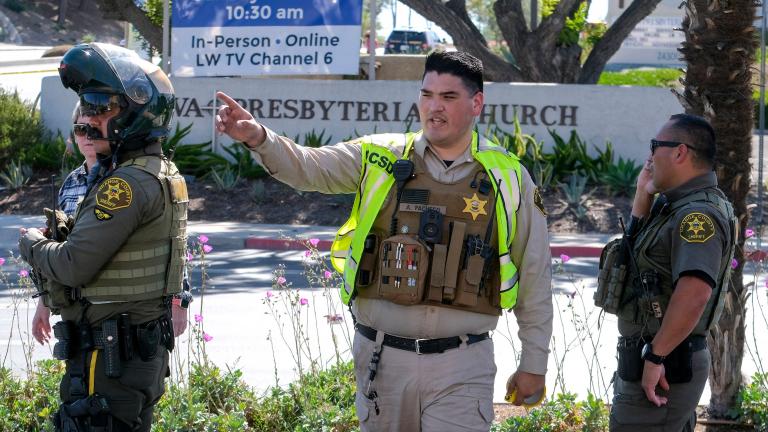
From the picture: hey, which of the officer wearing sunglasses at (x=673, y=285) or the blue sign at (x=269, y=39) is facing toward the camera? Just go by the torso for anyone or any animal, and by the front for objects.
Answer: the blue sign

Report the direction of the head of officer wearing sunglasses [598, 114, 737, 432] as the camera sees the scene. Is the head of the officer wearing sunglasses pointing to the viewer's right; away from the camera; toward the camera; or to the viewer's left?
to the viewer's left

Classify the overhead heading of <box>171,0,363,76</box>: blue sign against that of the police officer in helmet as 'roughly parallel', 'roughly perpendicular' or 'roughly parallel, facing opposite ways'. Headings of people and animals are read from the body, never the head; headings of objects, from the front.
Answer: roughly perpendicular

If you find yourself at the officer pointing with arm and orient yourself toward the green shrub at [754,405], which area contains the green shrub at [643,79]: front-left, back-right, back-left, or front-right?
front-left

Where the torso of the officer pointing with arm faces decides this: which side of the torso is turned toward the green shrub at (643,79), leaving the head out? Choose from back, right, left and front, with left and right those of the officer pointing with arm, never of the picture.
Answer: back

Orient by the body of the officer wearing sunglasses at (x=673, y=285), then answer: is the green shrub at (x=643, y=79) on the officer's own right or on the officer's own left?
on the officer's own right

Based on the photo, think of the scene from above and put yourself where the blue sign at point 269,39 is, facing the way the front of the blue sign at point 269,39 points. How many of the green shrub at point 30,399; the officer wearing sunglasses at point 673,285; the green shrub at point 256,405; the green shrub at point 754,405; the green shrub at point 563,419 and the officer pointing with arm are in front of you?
6

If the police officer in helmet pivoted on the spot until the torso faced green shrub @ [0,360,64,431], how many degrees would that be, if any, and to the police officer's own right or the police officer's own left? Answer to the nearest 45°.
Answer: approximately 90° to the police officer's own right

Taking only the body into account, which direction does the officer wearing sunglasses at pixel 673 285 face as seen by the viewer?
to the viewer's left

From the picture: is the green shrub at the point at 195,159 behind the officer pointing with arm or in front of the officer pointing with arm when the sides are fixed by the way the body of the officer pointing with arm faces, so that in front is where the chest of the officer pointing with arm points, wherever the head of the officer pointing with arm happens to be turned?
behind

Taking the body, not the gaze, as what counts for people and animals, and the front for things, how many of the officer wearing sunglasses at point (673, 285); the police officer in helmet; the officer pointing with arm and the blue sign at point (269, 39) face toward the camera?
2

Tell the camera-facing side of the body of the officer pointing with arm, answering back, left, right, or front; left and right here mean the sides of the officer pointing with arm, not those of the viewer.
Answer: front

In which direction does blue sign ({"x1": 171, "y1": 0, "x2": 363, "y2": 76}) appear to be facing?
toward the camera
